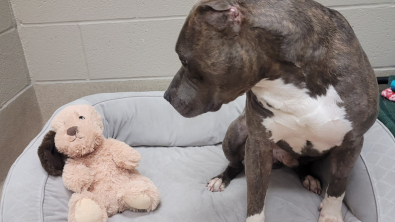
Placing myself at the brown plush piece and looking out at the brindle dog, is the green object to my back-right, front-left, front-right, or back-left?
front-left

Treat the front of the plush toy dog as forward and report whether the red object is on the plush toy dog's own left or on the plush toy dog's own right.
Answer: on the plush toy dog's own left

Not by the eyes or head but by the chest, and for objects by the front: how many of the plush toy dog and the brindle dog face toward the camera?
2

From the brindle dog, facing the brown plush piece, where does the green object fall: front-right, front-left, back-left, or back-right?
back-right

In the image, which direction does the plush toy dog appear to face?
toward the camera

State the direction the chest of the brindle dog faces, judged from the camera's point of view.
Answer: toward the camera

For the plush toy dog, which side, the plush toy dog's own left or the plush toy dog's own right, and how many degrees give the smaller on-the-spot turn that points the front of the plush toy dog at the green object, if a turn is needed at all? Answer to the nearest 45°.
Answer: approximately 90° to the plush toy dog's own left

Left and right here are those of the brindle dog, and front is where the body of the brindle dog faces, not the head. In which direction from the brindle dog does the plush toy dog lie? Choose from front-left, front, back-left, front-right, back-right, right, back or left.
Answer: right

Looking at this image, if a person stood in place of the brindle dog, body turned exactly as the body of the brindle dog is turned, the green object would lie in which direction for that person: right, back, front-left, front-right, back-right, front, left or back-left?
back-left

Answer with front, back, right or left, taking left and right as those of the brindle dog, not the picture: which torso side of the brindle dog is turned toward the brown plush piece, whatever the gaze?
right
